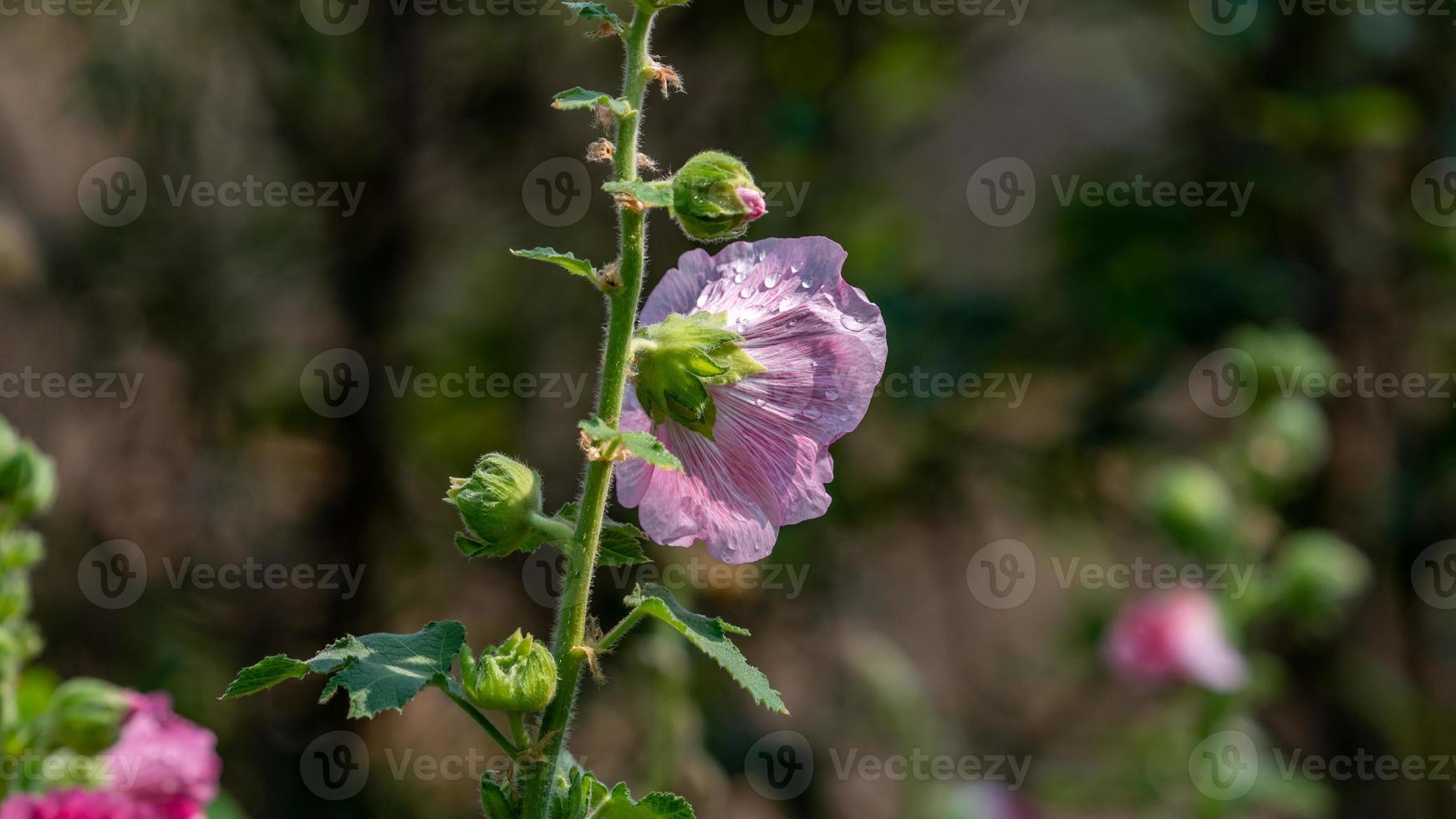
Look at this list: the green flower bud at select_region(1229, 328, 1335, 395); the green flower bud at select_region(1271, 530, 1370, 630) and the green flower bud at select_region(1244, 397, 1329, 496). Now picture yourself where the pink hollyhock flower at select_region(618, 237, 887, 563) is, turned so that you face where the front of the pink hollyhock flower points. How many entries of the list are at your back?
0

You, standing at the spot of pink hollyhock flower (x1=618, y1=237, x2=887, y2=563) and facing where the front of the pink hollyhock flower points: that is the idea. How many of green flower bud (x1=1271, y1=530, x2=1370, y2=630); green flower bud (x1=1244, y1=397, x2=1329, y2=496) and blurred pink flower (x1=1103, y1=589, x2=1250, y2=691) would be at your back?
0

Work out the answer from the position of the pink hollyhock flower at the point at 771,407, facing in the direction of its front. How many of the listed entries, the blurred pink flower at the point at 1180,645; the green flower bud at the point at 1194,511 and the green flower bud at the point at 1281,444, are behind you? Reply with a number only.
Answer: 0

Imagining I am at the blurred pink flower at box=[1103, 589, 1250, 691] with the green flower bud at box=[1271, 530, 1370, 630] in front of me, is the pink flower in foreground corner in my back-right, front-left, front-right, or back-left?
back-right

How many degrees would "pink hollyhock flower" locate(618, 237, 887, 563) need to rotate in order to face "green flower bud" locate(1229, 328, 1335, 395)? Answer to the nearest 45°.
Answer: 0° — it already faces it

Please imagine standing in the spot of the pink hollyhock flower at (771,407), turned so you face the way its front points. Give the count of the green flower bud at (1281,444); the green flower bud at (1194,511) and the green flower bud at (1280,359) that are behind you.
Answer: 0

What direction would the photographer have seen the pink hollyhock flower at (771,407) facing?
facing away from the viewer and to the right of the viewer

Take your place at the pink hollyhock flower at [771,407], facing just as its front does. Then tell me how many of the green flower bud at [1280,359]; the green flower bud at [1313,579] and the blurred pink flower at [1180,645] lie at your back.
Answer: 0

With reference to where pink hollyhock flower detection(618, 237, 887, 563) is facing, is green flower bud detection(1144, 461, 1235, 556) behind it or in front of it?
in front

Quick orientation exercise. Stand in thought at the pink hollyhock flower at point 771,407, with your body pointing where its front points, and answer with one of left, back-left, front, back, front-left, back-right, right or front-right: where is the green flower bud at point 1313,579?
front

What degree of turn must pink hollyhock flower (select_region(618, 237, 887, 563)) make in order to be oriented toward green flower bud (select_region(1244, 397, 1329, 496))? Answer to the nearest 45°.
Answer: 0° — it already faces it

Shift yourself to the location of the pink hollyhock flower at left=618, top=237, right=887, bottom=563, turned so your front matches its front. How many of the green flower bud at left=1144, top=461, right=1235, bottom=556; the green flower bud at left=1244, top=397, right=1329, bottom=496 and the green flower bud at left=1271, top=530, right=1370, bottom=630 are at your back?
0
